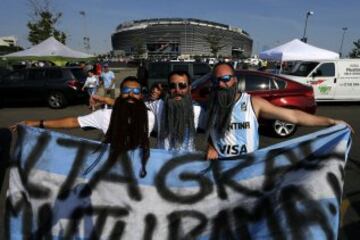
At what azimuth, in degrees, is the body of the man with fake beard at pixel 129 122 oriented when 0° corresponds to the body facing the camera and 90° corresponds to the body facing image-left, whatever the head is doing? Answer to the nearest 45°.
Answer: approximately 0°

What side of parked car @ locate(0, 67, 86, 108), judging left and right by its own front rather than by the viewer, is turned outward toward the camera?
left

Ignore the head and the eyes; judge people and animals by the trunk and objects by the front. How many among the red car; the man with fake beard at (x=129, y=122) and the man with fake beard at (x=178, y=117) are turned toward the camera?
2

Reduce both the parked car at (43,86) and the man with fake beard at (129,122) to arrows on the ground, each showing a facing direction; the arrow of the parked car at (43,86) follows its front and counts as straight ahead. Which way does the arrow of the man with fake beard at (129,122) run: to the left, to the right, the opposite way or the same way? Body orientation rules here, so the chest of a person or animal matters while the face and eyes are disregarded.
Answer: to the left

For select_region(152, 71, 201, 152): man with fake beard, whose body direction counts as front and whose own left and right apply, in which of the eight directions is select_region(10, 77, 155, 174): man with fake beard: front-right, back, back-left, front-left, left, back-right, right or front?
right

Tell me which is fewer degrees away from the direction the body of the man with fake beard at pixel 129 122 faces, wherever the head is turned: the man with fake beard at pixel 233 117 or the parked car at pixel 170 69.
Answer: the man with fake beard

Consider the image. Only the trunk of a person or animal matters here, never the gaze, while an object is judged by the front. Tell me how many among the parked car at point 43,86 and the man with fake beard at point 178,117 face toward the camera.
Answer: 1

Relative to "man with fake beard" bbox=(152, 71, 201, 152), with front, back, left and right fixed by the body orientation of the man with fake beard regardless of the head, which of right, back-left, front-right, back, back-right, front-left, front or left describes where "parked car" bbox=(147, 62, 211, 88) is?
back
